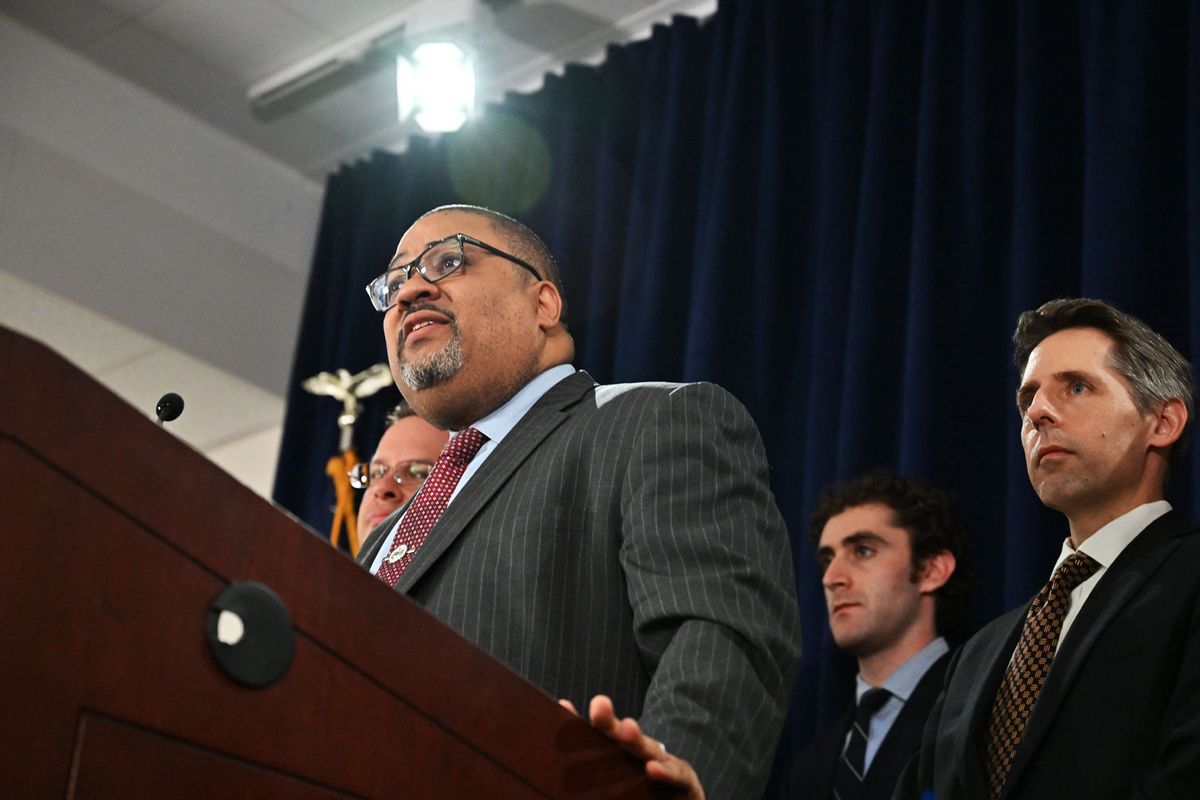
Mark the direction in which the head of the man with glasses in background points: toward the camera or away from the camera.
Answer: toward the camera

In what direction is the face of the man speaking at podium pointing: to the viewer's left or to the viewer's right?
to the viewer's left

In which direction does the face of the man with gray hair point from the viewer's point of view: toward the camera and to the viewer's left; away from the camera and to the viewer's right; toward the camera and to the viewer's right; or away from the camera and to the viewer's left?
toward the camera and to the viewer's left

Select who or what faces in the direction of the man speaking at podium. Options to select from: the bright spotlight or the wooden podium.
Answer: the bright spotlight

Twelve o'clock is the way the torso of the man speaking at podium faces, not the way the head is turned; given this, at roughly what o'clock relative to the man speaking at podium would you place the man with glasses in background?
The man with glasses in background is roughly at 4 o'clock from the man speaking at podium.

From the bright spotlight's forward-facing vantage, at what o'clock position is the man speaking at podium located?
The man speaking at podium is roughly at 12 o'clock from the bright spotlight.

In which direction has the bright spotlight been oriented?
toward the camera

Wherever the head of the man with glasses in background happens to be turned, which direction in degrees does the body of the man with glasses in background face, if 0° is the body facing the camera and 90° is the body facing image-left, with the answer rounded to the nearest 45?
approximately 45°

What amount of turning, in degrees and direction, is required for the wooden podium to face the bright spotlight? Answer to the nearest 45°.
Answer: approximately 135° to its right

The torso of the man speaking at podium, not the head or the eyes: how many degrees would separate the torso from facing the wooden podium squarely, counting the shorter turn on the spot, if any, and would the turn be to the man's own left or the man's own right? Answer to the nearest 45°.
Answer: approximately 45° to the man's own left

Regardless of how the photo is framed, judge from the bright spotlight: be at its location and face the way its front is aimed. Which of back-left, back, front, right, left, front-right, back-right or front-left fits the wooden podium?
front

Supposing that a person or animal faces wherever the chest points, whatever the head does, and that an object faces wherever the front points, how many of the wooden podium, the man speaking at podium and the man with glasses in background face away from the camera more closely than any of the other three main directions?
0

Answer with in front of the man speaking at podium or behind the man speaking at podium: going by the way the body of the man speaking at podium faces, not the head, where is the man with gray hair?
behind
